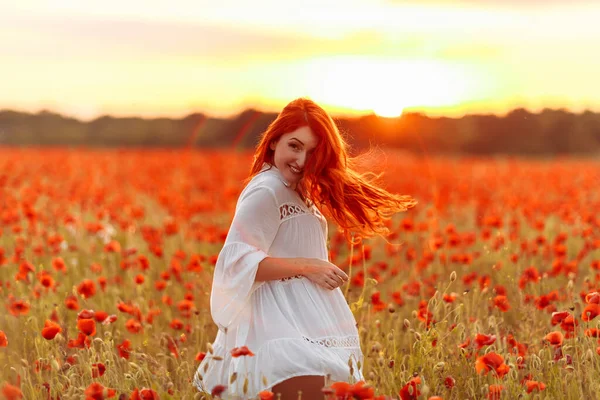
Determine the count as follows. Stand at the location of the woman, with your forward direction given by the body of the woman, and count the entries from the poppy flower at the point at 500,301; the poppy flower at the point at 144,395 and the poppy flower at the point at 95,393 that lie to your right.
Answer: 2

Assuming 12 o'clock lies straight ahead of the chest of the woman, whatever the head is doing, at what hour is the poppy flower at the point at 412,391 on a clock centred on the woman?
The poppy flower is roughly at 12 o'clock from the woman.

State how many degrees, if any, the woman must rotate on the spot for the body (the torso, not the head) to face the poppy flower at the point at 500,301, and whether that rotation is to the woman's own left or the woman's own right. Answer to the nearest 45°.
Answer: approximately 90° to the woman's own left

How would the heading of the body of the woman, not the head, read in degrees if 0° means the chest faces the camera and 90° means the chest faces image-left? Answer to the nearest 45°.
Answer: approximately 315°

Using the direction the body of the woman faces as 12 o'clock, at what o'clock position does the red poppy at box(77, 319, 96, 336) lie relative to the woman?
The red poppy is roughly at 4 o'clock from the woman.

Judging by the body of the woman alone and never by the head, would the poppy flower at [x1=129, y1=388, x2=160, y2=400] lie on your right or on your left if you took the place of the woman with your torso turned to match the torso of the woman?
on your right

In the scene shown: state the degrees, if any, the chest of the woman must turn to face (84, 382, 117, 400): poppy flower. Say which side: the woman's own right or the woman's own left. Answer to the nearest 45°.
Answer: approximately 90° to the woman's own right
